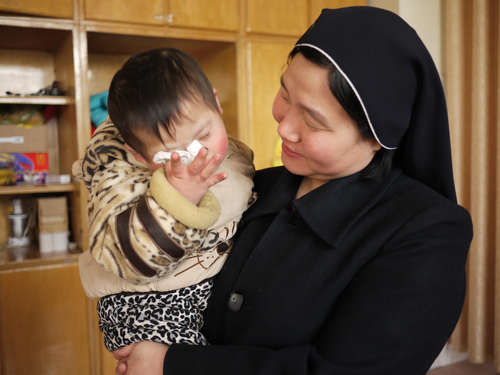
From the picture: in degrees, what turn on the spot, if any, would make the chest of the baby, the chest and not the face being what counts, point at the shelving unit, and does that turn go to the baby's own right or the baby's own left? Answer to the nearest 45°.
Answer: approximately 135° to the baby's own left

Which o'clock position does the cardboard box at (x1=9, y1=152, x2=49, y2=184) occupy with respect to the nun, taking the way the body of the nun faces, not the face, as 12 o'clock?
The cardboard box is roughly at 3 o'clock from the nun.

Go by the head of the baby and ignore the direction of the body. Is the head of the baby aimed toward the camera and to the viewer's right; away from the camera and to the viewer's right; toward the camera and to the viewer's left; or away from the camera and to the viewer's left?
toward the camera and to the viewer's right

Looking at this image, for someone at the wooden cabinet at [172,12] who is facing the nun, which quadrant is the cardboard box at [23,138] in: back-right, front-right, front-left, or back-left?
back-right

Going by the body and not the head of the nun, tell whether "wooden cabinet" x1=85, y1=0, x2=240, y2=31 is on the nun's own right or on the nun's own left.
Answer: on the nun's own right

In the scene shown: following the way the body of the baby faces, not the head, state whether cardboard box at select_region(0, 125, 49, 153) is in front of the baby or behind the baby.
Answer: behind

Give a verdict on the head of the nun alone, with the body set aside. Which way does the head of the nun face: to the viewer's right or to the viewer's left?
to the viewer's left

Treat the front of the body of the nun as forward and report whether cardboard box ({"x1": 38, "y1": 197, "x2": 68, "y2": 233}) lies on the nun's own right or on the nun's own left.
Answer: on the nun's own right

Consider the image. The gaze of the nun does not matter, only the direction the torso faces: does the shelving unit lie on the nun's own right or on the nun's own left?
on the nun's own right

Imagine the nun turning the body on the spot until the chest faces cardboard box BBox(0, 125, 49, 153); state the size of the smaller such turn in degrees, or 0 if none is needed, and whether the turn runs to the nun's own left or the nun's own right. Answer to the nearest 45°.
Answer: approximately 90° to the nun's own right
